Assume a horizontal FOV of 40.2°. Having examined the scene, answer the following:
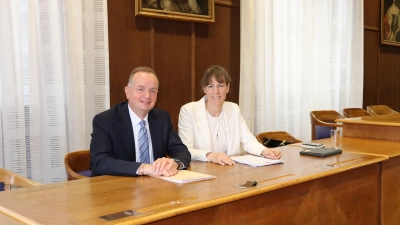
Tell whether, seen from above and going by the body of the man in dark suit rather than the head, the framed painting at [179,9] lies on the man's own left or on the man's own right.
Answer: on the man's own left

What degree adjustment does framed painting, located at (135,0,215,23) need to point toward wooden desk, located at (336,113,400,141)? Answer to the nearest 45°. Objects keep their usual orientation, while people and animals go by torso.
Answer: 0° — it already faces it

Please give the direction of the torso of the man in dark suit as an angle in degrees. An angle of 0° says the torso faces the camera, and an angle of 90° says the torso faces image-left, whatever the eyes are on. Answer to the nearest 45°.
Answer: approximately 315°

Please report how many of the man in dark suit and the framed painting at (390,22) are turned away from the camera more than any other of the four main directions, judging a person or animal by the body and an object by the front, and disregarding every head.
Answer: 0

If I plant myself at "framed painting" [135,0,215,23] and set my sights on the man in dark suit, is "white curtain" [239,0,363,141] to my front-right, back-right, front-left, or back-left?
back-left

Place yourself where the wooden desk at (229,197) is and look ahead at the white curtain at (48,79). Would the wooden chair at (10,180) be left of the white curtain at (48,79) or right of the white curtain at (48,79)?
left

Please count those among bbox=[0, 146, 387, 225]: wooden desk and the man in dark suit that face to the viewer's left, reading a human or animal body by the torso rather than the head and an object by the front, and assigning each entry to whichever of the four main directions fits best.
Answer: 0
